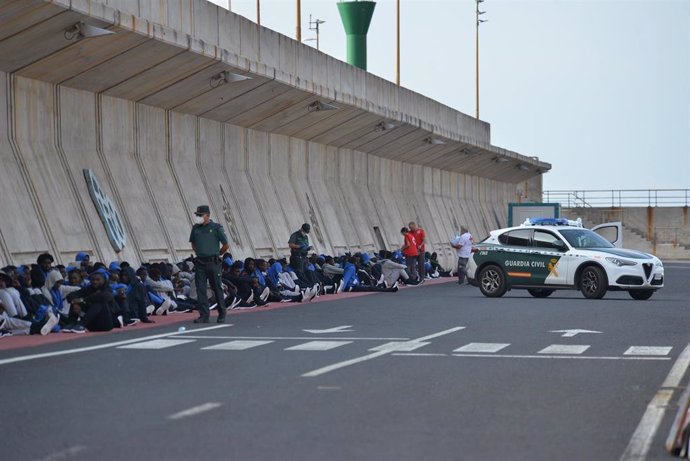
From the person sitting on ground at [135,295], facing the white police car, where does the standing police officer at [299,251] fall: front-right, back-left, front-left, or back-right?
front-left

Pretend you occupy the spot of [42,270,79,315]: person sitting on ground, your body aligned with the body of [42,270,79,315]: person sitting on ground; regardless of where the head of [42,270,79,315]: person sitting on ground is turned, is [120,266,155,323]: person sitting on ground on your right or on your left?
on your left

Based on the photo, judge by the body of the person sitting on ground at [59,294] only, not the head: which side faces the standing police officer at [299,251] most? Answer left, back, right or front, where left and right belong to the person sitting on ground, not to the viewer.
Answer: left

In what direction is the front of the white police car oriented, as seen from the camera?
facing the viewer and to the right of the viewer

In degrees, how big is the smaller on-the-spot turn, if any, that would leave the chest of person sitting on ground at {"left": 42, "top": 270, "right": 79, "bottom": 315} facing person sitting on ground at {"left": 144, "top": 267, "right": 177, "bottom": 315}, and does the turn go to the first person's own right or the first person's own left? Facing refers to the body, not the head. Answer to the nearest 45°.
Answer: approximately 90° to the first person's own left

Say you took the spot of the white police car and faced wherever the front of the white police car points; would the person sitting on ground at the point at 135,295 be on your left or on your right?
on your right

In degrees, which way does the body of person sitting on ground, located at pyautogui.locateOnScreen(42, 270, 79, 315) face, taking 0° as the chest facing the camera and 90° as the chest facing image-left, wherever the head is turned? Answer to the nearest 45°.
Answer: approximately 315°

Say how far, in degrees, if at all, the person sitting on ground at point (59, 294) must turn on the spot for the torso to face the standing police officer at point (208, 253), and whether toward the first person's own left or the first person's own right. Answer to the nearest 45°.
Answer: approximately 45° to the first person's own left

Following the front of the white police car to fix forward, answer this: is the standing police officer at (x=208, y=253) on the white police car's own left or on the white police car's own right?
on the white police car's own right

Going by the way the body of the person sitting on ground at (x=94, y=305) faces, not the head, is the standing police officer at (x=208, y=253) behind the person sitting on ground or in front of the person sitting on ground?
behind

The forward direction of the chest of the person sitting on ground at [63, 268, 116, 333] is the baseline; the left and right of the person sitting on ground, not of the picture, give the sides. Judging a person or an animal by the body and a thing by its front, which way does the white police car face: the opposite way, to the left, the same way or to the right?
to the left
